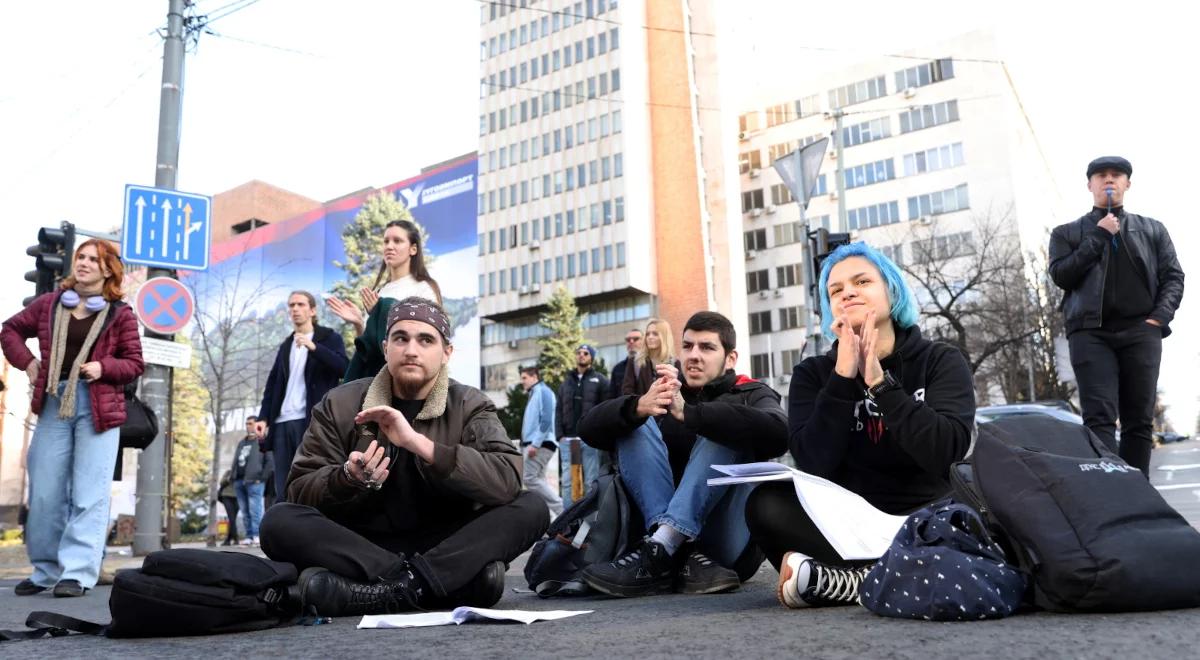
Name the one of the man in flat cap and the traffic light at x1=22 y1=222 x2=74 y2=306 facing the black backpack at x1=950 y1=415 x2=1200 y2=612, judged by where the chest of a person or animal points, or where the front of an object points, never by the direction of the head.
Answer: the man in flat cap

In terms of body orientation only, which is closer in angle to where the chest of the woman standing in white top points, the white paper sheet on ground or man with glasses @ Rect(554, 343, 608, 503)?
the white paper sheet on ground

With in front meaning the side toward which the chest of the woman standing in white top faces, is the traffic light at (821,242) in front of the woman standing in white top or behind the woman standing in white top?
behind

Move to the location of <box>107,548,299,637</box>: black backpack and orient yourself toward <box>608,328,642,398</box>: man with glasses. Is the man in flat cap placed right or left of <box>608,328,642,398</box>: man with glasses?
right

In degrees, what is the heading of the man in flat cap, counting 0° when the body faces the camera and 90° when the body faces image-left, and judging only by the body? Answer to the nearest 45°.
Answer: approximately 0°
